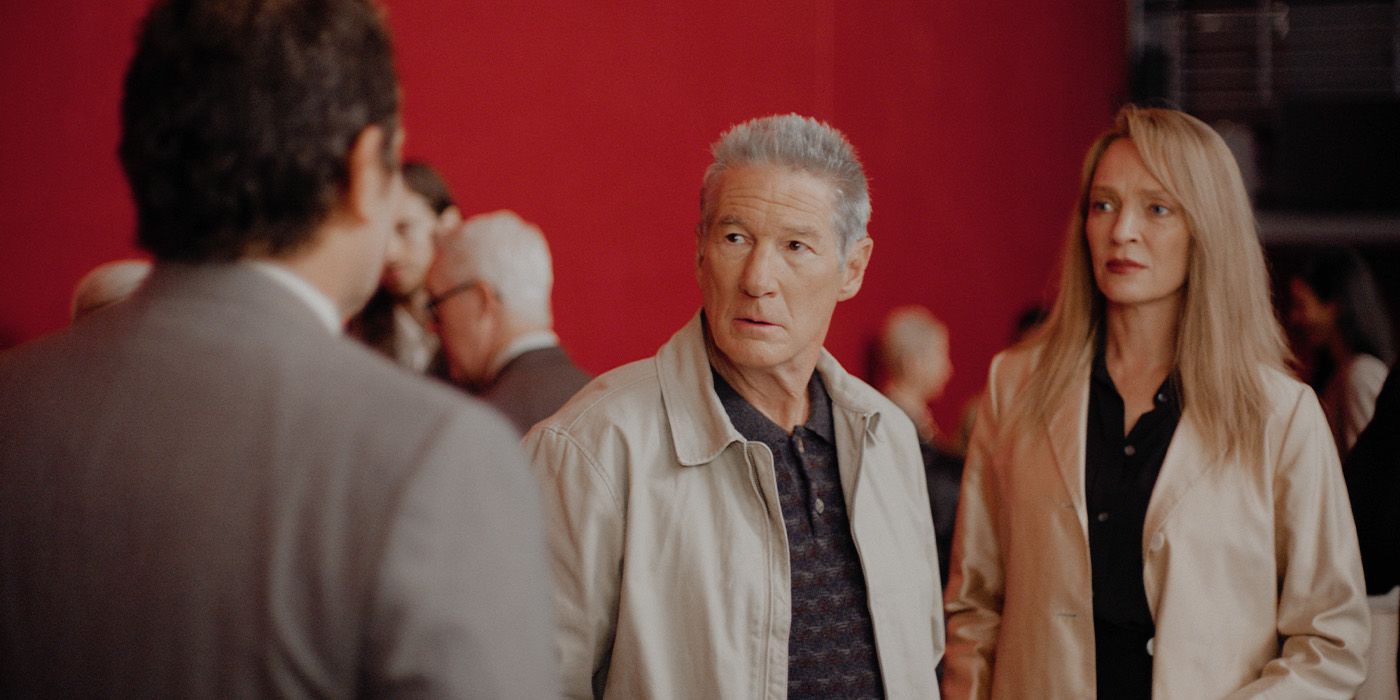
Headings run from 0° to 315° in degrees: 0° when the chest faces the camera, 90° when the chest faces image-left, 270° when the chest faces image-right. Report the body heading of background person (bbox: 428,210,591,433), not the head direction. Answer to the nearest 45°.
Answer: approximately 135°

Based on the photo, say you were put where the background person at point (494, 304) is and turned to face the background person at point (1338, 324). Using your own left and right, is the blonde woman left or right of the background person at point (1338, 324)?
right

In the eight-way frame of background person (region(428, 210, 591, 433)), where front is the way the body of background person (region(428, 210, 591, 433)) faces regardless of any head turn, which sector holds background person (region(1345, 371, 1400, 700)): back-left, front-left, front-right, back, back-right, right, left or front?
back

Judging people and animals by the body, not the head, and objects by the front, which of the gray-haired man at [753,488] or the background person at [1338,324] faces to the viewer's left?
the background person

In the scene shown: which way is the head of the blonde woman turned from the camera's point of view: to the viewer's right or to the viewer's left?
to the viewer's left

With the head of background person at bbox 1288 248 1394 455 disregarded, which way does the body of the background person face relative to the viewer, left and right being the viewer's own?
facing to the left of the viewer

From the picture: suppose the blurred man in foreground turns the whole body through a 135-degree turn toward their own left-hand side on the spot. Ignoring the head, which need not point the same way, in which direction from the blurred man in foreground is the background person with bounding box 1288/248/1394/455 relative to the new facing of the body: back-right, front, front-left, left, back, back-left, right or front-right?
back-right

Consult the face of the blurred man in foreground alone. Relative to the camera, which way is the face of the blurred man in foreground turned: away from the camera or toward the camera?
away from the camera

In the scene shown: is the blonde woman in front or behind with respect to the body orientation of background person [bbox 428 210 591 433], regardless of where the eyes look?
behind

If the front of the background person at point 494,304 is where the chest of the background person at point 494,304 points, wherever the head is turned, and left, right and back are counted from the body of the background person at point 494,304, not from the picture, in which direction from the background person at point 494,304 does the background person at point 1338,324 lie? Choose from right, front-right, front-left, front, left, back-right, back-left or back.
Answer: back-right

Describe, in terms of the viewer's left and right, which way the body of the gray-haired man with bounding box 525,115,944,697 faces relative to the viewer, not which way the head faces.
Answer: facing the viewer and to the right of the viewer

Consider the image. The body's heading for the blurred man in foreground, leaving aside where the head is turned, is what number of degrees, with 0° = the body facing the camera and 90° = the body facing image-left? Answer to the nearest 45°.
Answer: approximately 225°

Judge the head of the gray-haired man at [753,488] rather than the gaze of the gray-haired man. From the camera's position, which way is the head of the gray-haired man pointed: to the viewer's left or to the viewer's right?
to the viewer's left

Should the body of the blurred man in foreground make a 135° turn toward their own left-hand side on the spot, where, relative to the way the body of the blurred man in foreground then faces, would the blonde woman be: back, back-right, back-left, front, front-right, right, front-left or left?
back-right

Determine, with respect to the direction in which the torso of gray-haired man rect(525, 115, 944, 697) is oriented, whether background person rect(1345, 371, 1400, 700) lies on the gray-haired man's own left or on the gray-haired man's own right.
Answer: on the gray-haired man's own left
